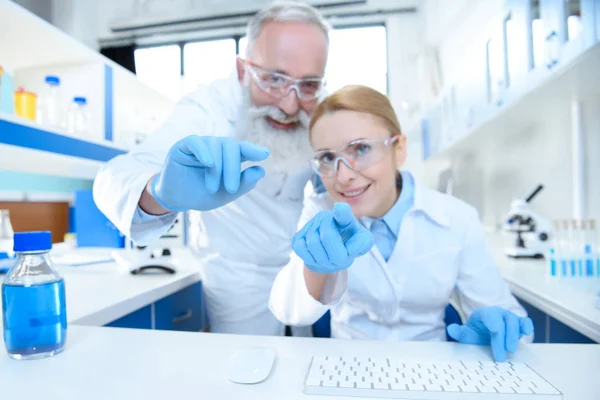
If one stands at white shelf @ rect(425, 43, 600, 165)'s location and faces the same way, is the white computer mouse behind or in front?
in front

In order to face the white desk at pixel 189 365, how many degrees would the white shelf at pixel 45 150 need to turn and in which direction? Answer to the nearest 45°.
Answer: approximately 45° to its right

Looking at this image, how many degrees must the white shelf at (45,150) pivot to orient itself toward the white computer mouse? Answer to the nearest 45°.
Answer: approximately 45° to its right

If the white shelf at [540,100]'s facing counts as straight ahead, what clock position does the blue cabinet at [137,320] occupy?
The blue cabinet is roughly at 12 o'clock from the white shelf.

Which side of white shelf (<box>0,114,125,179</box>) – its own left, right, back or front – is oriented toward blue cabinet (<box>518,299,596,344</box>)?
front

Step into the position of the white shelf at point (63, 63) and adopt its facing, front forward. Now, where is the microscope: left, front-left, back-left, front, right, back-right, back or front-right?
front

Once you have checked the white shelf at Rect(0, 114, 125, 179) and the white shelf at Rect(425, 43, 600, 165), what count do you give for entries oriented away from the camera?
0

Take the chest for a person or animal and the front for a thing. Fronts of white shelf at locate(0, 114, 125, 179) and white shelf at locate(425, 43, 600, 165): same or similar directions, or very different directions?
very different directions

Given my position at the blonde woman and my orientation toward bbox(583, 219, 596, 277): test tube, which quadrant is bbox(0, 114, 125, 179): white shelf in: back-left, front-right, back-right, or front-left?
back-left

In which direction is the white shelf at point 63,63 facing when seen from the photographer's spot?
facing the viewer and to the right of the viewer

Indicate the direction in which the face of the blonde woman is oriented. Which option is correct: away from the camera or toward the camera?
toward the camera

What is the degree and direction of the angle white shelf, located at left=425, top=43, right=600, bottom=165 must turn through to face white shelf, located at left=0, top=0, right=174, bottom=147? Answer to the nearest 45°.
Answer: approximately 45° to its right
